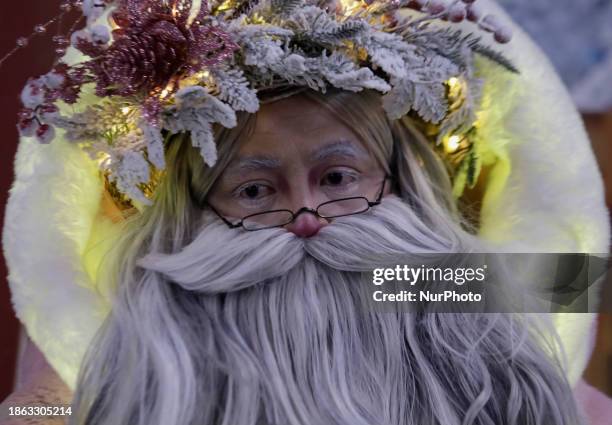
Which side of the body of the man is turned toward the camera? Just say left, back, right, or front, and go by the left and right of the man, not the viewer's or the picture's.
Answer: front

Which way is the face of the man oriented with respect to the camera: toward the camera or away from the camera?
toward the camera
